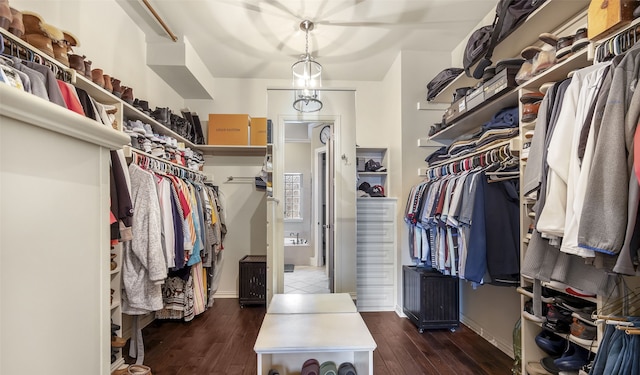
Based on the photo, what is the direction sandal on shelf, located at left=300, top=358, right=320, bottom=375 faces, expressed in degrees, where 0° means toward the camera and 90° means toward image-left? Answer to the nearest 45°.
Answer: approximately 0°

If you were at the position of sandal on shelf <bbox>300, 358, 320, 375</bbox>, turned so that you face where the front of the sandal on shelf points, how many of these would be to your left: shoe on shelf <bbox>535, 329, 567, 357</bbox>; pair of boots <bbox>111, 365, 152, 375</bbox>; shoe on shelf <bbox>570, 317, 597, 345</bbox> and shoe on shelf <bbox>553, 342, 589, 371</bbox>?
3

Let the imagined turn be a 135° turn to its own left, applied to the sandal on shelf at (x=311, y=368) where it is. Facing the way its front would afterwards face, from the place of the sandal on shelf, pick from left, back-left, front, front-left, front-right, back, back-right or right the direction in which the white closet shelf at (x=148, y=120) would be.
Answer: left

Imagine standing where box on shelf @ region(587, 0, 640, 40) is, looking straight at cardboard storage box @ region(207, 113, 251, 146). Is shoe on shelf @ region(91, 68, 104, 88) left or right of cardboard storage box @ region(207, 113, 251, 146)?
left

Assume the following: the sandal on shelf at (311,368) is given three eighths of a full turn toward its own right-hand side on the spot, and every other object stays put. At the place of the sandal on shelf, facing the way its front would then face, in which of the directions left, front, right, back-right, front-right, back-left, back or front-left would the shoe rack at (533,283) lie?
back-right

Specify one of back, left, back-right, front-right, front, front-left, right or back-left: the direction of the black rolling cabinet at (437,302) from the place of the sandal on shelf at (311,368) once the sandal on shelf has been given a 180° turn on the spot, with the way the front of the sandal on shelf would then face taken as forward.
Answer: front-right

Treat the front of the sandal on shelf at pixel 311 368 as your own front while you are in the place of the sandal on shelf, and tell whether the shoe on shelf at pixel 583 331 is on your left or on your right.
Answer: on your left
